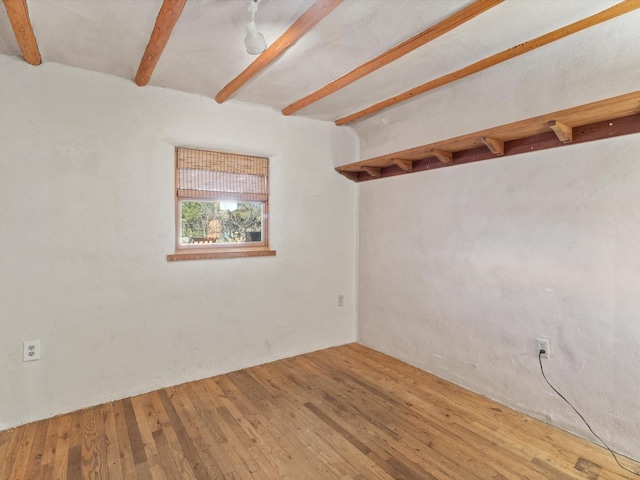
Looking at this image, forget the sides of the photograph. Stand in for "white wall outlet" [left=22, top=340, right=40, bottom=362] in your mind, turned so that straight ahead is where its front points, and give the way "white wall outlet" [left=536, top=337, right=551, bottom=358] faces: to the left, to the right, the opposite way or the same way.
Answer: to the right

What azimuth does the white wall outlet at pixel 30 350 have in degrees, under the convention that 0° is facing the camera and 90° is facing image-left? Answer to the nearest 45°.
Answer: approximately 0°

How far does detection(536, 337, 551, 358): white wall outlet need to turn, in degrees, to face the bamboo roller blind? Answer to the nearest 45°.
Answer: approximately 90° to its right

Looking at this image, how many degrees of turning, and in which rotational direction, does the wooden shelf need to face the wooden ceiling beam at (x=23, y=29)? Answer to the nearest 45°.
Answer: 0° — it already faces it

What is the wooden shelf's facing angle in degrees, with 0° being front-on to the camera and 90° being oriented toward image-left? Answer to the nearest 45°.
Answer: approximately 45°

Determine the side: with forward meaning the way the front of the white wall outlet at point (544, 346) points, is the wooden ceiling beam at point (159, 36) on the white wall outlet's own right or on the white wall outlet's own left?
on the white wall outlet's own right
